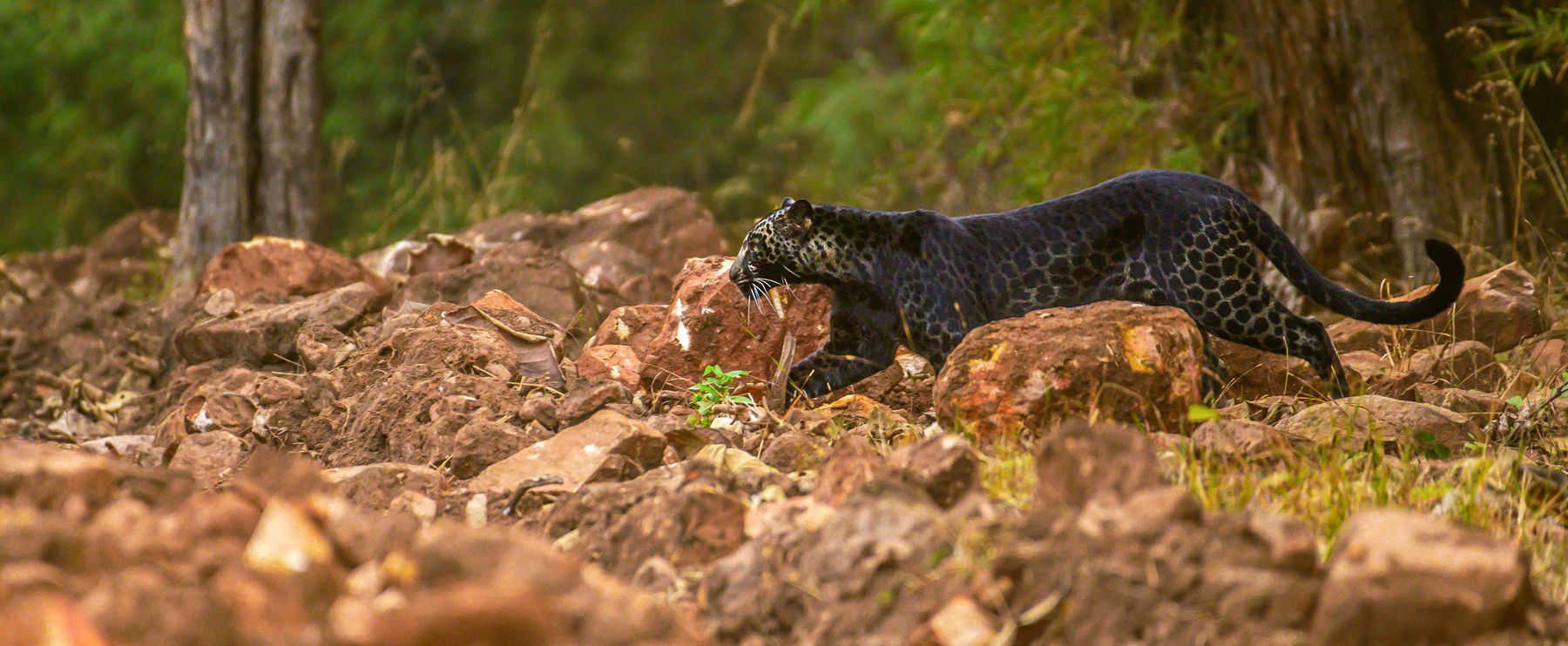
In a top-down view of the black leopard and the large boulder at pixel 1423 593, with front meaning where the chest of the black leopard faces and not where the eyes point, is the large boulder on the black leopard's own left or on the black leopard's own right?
on the black leopard's own left

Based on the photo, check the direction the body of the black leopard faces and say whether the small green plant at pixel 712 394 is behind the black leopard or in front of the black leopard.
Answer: in front

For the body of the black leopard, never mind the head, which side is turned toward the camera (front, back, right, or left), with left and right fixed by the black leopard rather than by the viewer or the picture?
left

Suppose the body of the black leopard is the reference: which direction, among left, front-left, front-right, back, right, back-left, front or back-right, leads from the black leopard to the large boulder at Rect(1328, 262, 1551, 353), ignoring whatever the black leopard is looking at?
back-right

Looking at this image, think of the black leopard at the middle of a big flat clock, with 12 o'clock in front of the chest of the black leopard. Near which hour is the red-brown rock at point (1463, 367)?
The red-brown rock is roughly at 5 o'clock from the black leopard.

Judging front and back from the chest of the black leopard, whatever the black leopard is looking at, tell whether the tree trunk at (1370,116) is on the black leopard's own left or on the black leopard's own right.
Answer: on the black leopard's own right

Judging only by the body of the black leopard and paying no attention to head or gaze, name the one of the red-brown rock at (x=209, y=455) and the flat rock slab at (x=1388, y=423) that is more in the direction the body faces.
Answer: the red-brown rock

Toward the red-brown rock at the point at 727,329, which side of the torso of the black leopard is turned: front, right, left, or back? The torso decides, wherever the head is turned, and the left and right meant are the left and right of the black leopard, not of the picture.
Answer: front

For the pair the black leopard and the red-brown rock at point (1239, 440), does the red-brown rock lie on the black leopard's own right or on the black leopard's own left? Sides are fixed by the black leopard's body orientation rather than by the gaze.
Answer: on the black leopard's own left

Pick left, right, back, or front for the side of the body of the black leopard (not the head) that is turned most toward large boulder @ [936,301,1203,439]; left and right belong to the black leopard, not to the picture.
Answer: left

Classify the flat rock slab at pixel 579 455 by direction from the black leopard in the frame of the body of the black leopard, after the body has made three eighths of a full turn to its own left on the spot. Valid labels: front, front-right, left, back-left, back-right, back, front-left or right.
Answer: right

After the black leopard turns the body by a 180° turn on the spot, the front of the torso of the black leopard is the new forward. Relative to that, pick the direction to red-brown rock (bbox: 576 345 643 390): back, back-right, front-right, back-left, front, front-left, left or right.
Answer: back

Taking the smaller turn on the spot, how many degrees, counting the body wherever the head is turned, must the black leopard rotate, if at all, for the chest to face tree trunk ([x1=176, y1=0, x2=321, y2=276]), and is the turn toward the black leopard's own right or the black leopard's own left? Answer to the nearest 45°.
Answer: approximately 45° to the black leopard's own right

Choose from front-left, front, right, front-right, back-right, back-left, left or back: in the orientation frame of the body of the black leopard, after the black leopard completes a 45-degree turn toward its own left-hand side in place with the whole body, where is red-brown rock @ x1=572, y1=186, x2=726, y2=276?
right

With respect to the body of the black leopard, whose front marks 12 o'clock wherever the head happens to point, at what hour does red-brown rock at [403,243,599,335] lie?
The red-brown rock is roughly at 1 o'clock from the black leopard.
